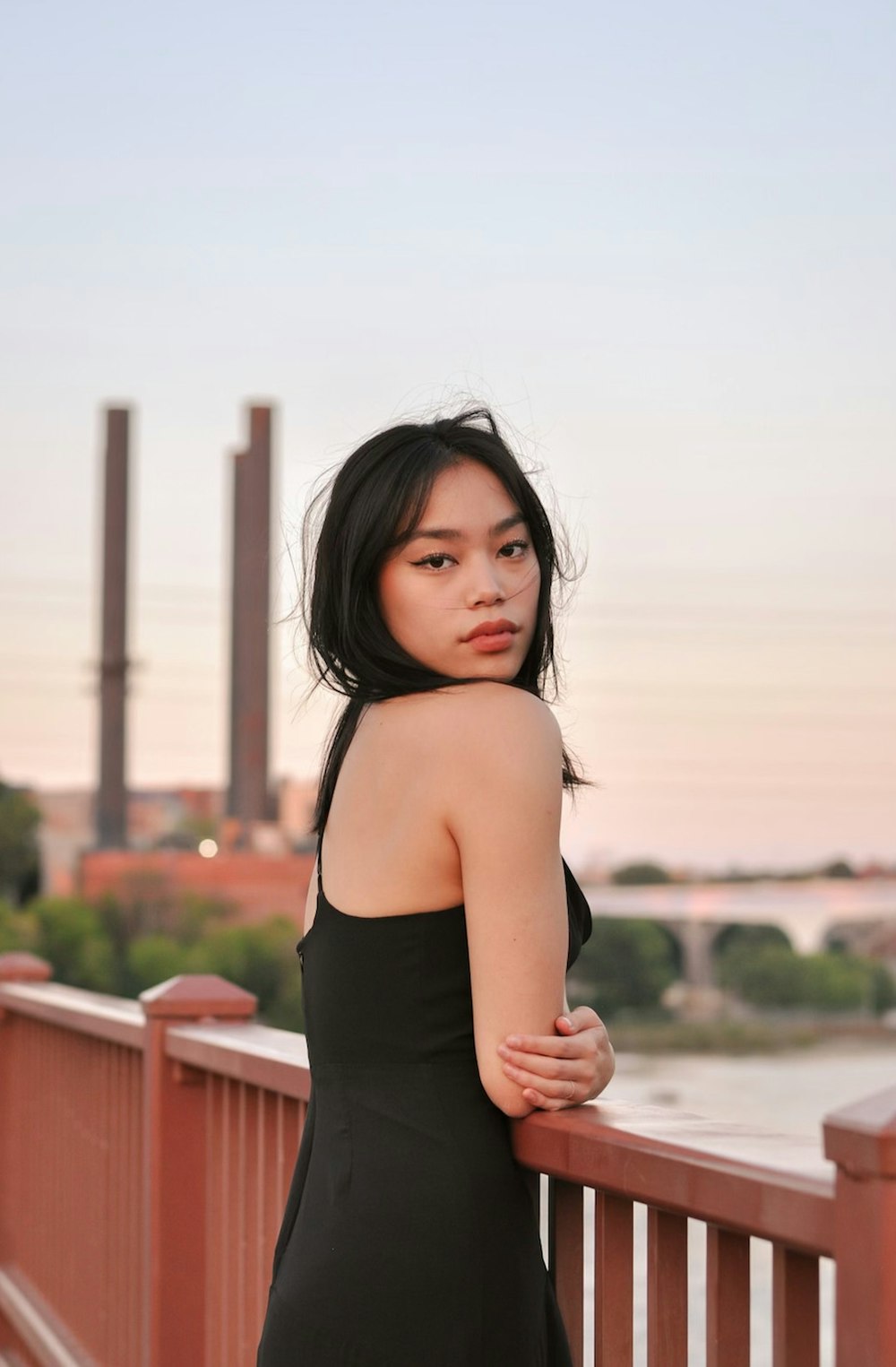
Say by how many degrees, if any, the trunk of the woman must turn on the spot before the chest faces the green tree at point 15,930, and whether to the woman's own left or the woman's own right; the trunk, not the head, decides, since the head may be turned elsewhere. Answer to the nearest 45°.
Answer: approximately 45° to the woman's own left

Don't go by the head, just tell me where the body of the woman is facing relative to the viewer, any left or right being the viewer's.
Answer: facing away from the viewer and to the right of the viewer

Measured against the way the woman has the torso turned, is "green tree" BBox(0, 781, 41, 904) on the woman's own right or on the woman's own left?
on the woman's own left

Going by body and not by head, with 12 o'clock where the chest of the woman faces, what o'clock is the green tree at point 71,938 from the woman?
The green tree is roughly at 10 o'clock from the woman.

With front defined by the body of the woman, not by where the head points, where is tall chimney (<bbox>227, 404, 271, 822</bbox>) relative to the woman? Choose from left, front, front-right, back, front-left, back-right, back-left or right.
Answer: front-left

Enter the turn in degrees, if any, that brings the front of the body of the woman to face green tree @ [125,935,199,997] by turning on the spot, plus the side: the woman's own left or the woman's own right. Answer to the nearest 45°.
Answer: approximately 45° to the woman's own left

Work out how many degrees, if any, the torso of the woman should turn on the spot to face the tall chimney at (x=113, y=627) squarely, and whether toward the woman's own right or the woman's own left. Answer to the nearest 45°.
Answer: approximately 45° to the woman's own left
